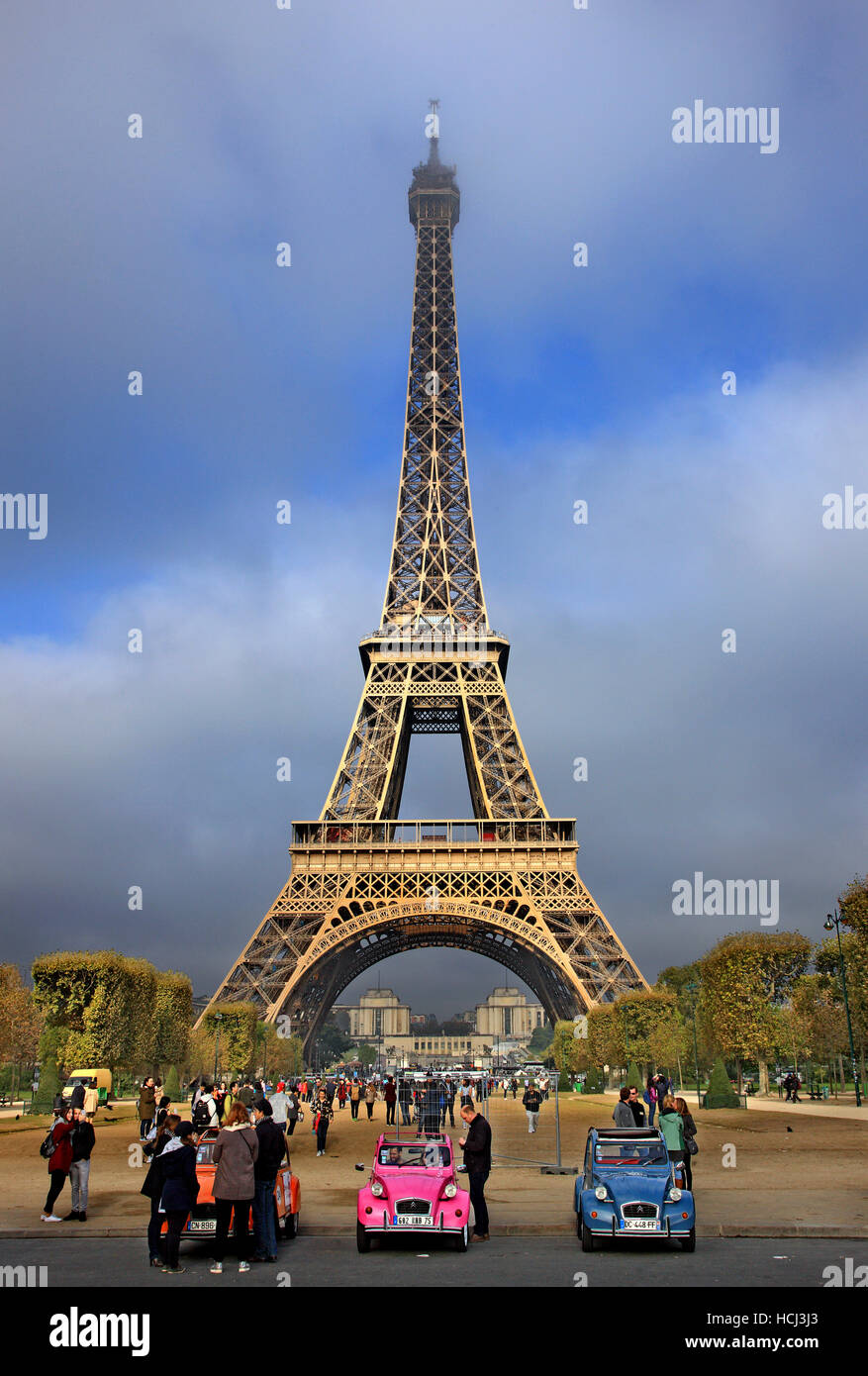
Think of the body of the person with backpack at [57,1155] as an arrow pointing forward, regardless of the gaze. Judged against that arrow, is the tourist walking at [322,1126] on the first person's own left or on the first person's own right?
on the first person's own left

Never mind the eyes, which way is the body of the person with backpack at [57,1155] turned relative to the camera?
to the viewer's right

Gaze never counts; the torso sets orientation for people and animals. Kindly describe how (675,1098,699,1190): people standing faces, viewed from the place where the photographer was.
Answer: facing to the left of the viewer

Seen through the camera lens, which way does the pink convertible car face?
facing the viewer

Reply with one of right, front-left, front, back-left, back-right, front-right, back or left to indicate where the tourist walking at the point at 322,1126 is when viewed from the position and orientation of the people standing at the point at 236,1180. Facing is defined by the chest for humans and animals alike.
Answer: front

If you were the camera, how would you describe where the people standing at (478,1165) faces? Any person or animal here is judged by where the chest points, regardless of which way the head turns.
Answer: facing to the left of the viewer

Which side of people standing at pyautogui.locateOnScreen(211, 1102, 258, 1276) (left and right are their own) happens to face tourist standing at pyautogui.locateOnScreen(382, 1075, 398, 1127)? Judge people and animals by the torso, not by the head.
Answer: front

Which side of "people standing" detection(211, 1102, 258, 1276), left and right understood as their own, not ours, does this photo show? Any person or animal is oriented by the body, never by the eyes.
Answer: back

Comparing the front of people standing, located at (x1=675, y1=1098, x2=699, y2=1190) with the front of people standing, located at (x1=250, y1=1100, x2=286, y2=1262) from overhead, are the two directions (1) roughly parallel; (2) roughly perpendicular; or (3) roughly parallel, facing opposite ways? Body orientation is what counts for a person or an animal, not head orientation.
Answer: roughly parallel
